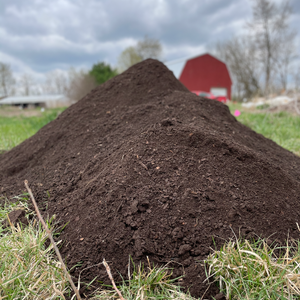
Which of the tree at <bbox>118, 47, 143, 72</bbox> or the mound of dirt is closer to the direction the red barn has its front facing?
the mound of dirt

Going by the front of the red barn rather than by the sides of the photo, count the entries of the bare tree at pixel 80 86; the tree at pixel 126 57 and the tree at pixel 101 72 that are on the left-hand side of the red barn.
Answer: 0

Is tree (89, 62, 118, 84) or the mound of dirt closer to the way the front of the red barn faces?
the mound of dirt

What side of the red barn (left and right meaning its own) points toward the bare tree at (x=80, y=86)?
right

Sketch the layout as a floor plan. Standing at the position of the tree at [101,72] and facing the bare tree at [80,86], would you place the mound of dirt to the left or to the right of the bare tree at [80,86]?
left

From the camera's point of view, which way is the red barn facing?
toward the camera

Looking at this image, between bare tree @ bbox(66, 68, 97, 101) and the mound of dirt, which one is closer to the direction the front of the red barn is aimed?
the mound of dirt

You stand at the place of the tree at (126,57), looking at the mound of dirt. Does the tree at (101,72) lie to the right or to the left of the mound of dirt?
right

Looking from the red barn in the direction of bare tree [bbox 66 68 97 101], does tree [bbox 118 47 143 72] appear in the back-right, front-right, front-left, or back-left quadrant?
front-right

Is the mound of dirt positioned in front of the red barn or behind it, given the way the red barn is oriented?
in front

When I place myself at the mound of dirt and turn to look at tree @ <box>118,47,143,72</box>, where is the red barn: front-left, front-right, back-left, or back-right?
front-right

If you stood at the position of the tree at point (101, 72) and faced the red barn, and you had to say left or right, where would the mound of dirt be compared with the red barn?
right

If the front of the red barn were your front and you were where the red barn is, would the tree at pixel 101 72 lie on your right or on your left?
on your right
